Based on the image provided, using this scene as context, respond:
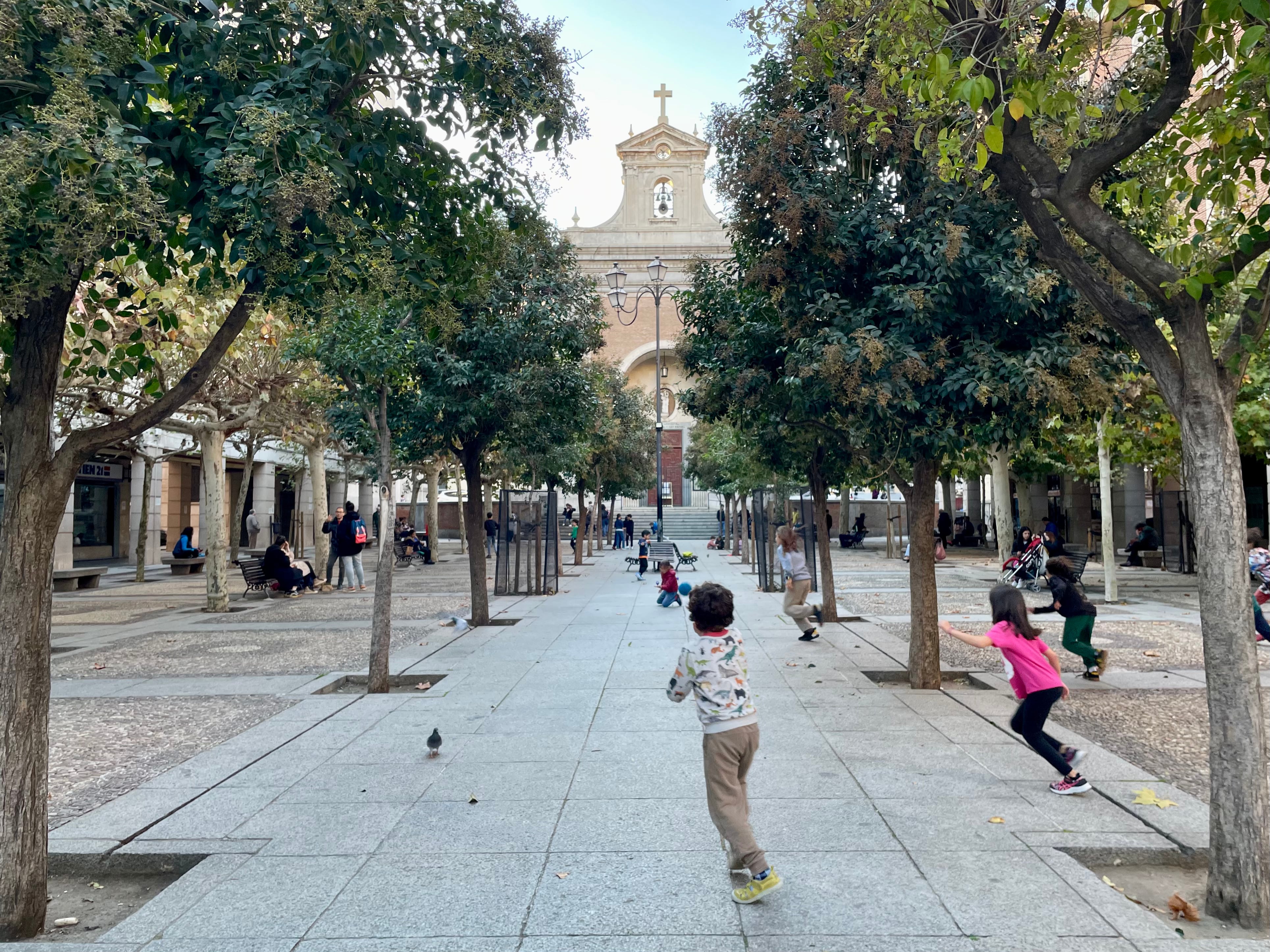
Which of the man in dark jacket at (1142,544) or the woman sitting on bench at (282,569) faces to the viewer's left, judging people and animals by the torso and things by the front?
the man in dark jacket

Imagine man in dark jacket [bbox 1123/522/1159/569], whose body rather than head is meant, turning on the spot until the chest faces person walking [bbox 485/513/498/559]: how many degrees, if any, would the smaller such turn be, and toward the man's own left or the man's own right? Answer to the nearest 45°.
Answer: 0° — they already face them

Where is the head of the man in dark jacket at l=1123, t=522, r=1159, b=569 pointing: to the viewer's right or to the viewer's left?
to the viewer's left

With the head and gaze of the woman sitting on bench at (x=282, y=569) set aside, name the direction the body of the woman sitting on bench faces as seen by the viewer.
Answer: to the viewer's right

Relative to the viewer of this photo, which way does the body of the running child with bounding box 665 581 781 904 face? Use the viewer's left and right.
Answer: facing away from the viewer and to the left of the viewer

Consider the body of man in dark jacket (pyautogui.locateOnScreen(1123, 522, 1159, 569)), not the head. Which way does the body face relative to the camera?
to the viewer's left
